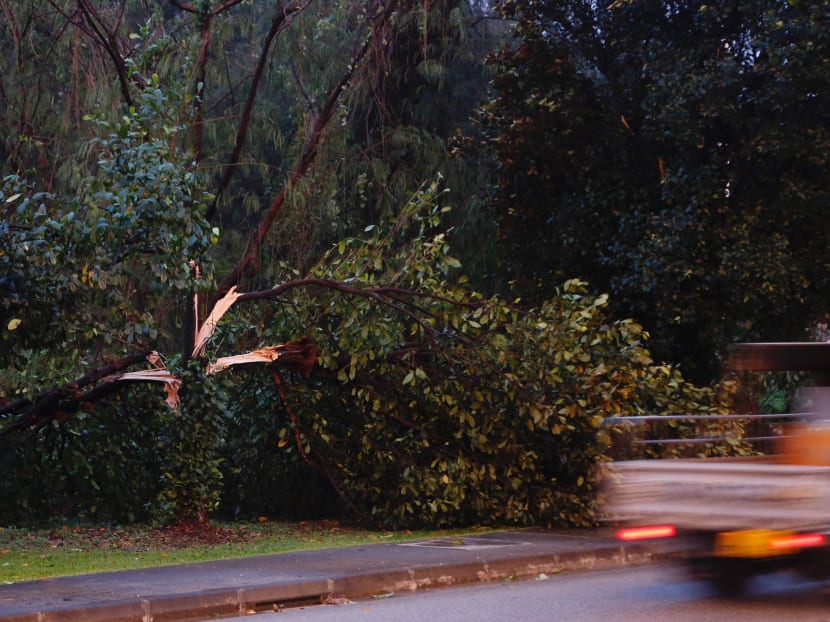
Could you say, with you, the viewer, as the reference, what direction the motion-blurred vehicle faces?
facing away from the viewer and to the right of the viewer
